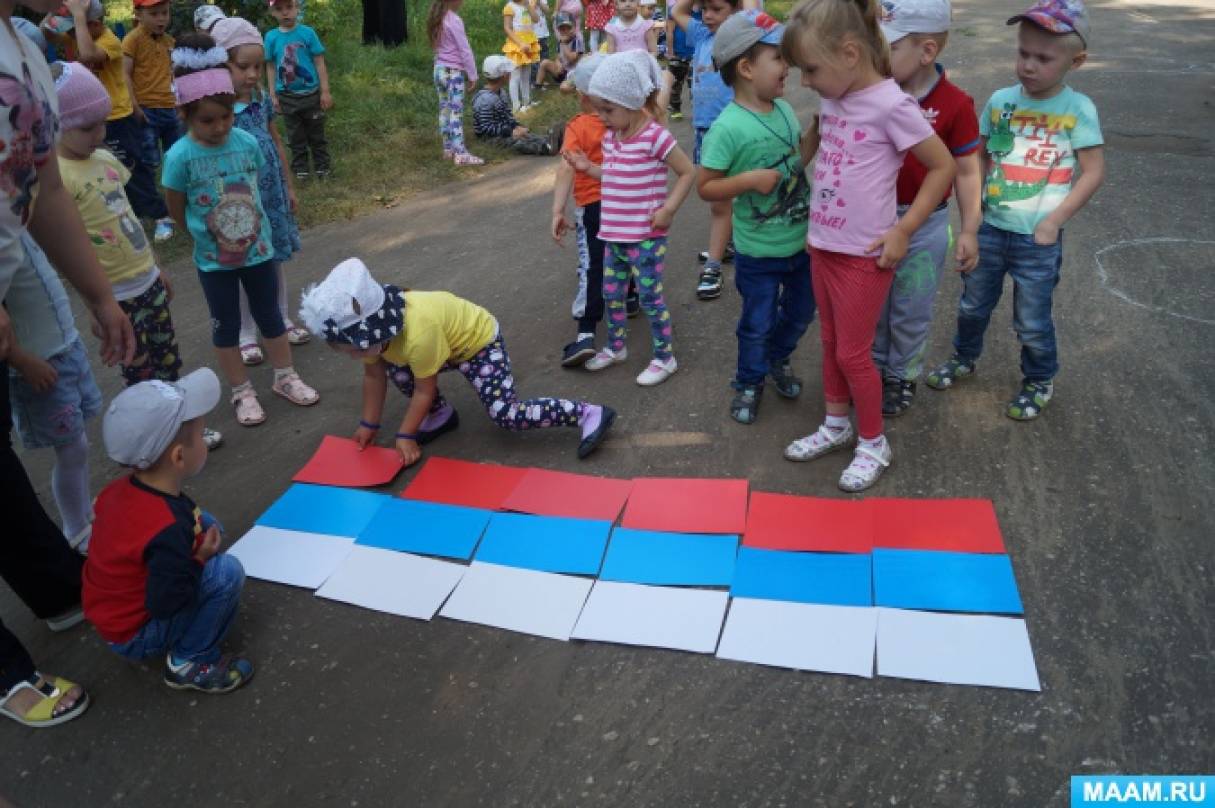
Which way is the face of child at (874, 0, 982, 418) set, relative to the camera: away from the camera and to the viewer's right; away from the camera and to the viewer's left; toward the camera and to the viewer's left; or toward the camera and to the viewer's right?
toward the camera and to the viewer's left

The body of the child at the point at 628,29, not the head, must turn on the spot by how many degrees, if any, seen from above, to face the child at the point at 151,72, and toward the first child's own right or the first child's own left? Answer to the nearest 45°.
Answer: approximately 45° to the first child's own right

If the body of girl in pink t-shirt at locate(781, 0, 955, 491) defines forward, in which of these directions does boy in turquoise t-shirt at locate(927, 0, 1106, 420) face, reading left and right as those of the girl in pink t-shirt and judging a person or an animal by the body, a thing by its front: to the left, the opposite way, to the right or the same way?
the same way

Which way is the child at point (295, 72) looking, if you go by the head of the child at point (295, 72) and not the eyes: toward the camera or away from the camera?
toward the camera

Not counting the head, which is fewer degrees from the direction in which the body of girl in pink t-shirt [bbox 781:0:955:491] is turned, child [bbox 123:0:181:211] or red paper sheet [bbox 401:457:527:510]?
the red paper sheet

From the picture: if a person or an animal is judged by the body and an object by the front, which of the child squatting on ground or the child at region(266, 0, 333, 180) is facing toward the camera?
the child

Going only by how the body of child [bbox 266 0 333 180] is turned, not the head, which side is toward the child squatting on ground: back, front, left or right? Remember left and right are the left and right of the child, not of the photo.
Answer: front

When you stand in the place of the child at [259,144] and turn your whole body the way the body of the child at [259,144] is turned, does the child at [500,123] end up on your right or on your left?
on your left

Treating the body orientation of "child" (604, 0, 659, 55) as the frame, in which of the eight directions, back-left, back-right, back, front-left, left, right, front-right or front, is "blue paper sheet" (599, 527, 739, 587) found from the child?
front

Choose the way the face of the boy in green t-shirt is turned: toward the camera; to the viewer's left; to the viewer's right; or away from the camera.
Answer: to the viewer's right

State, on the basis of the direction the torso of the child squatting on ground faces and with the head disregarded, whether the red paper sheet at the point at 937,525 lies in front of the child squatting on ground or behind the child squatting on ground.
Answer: in front
